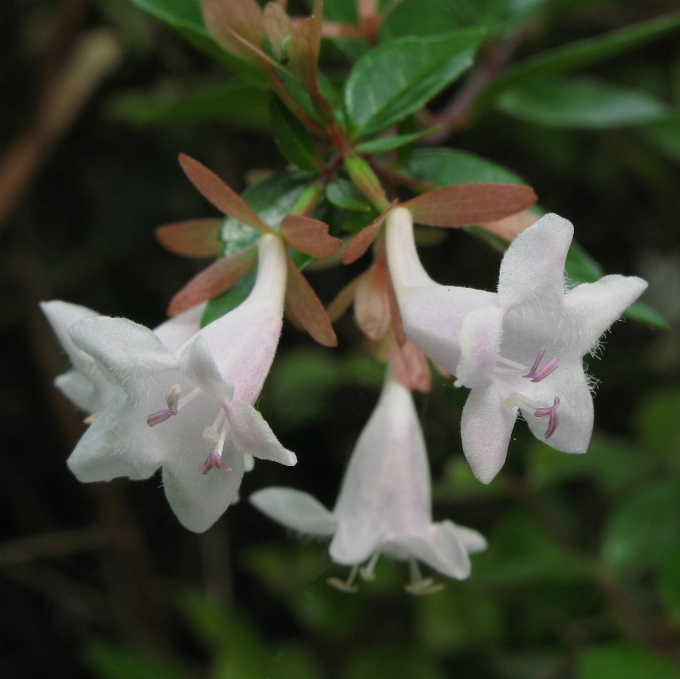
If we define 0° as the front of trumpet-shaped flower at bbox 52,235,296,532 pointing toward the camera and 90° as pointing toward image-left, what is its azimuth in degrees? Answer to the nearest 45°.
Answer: approximately 45°
